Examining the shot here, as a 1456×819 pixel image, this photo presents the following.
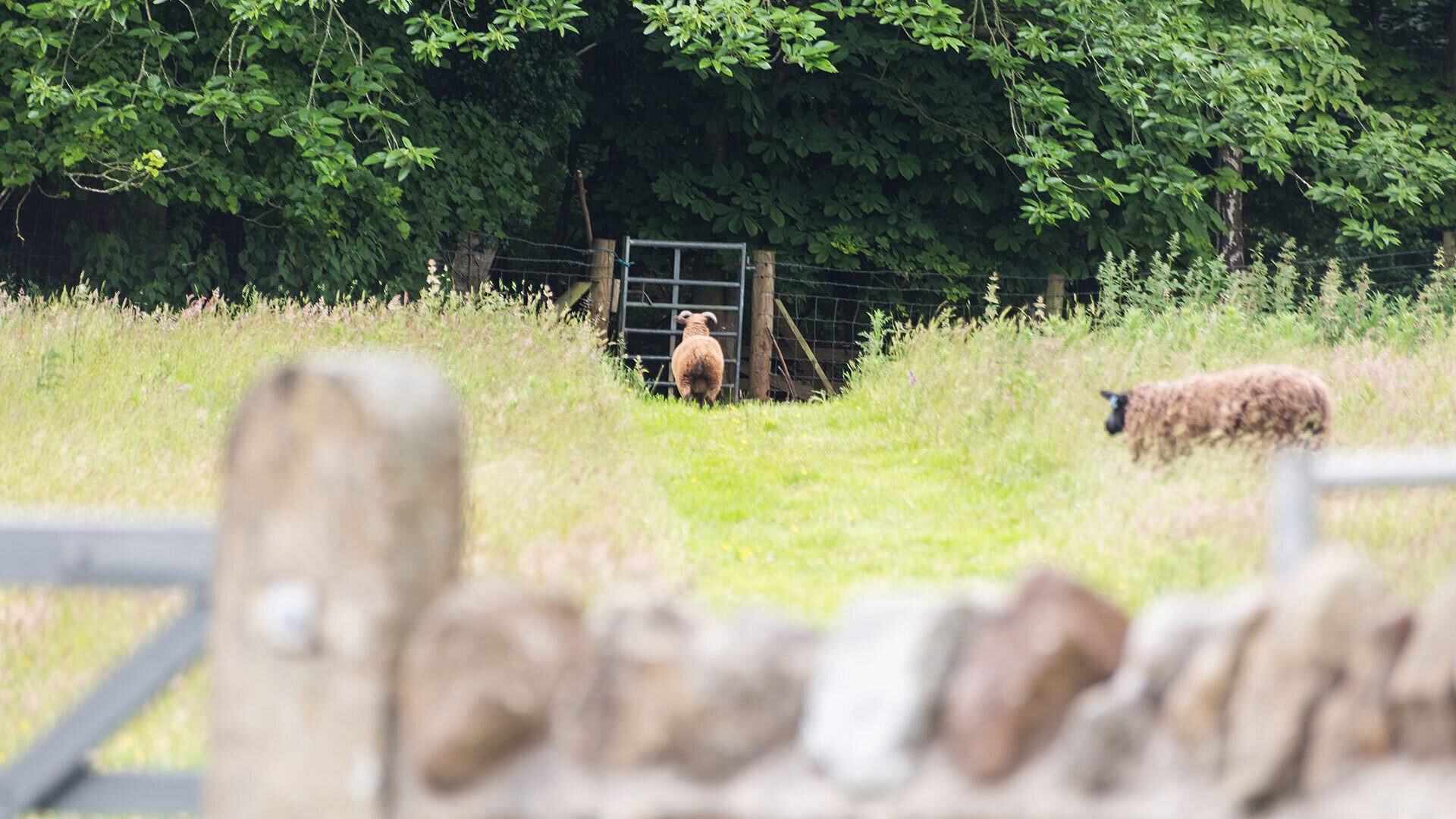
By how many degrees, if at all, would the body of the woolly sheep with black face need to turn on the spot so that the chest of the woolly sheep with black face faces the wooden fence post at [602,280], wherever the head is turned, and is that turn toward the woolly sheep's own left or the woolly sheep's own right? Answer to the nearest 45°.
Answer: approximately 45° to the woolly sheep's own right

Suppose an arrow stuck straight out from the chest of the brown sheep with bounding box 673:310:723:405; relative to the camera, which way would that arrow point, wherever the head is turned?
away from the camera

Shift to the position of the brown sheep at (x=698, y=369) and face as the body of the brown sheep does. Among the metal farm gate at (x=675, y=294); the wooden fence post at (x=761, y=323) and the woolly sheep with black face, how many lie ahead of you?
2

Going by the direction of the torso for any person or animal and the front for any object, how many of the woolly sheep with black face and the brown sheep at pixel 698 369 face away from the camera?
1

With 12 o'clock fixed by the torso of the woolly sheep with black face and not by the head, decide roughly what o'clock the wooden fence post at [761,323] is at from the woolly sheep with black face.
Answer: The wooden fence post is roughly at 2 o'clock from the woolly sheep with black face.

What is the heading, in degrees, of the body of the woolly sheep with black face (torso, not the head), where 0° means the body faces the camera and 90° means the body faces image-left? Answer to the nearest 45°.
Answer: approximately 90°

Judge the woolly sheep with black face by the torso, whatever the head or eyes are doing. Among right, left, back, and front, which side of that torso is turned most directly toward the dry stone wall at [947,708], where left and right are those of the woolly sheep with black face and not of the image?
left

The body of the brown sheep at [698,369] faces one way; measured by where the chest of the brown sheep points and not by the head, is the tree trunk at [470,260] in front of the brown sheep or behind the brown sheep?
in front

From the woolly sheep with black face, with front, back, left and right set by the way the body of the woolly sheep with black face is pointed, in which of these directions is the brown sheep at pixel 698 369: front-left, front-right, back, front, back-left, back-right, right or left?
front-right

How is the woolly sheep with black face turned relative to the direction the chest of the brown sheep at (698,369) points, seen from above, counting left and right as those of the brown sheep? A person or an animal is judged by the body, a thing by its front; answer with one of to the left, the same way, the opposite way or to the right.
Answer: to the left

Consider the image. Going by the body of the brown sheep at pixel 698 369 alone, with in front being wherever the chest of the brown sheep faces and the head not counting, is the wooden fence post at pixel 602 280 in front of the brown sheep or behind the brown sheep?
in front
